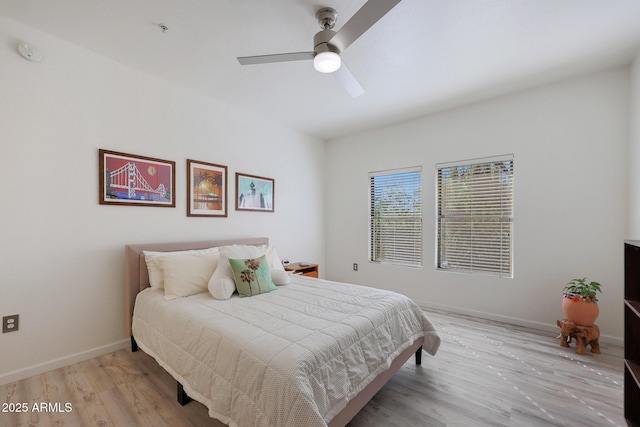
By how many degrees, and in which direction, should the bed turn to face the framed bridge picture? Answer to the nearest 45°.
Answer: approximately 180°

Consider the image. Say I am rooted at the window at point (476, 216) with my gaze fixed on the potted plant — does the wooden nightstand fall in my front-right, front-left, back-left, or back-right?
back-right

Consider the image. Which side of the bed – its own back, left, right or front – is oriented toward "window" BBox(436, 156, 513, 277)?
left

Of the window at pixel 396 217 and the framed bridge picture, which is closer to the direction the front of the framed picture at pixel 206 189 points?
the window

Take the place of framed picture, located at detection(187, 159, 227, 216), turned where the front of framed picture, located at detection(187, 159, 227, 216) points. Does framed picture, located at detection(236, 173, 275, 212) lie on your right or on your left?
on your left

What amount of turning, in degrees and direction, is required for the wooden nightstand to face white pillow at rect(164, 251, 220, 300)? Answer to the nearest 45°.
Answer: approximately 90° to its right

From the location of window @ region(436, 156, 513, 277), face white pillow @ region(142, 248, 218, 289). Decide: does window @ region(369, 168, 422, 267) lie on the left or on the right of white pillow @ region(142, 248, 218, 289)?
right

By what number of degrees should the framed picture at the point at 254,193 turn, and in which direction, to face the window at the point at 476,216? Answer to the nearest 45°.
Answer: approximately 45° to its left

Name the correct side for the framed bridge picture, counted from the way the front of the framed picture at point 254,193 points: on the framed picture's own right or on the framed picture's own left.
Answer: on the framed picture's own right

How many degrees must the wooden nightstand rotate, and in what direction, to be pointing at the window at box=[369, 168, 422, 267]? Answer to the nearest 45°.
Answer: approximately 45° to its left

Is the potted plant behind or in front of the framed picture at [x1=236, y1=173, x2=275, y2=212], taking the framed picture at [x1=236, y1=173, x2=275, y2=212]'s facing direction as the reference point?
in front

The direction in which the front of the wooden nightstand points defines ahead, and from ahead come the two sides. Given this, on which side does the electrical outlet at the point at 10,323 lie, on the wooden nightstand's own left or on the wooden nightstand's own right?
on the wooden nightstand's own right

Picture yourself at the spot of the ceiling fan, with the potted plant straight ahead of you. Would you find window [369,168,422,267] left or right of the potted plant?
left
